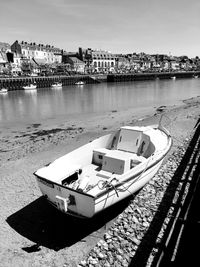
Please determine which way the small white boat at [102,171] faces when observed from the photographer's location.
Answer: facing away from the viewer and to the right of the viewer
